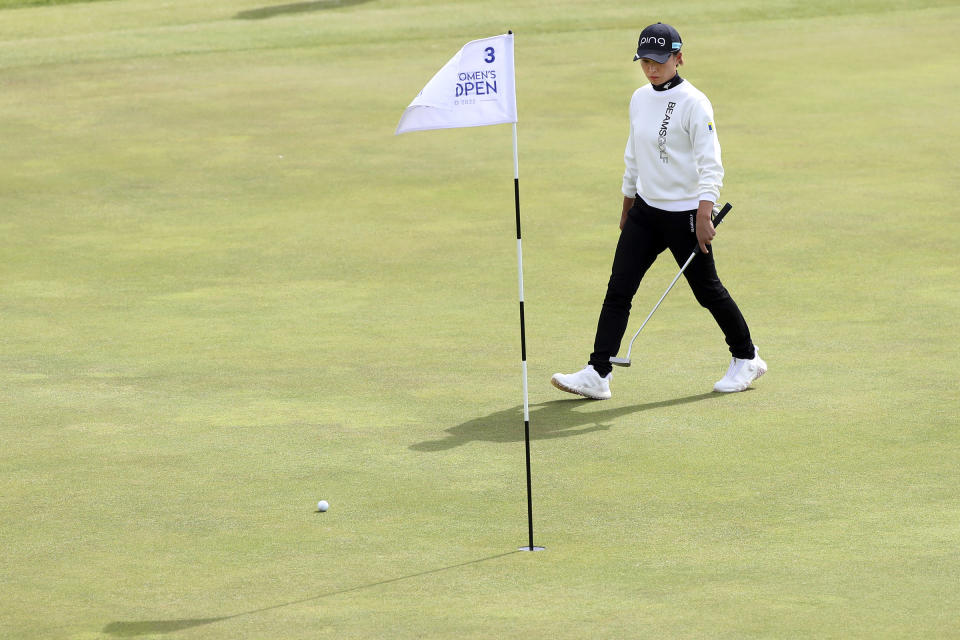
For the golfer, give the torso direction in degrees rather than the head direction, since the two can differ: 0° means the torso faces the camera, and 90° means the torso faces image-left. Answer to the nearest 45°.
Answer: approximately 45°

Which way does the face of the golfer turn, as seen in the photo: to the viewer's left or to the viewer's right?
to the viewer's left

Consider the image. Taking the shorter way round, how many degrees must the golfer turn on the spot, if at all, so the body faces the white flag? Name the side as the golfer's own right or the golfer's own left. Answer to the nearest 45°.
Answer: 0° — they already face it
